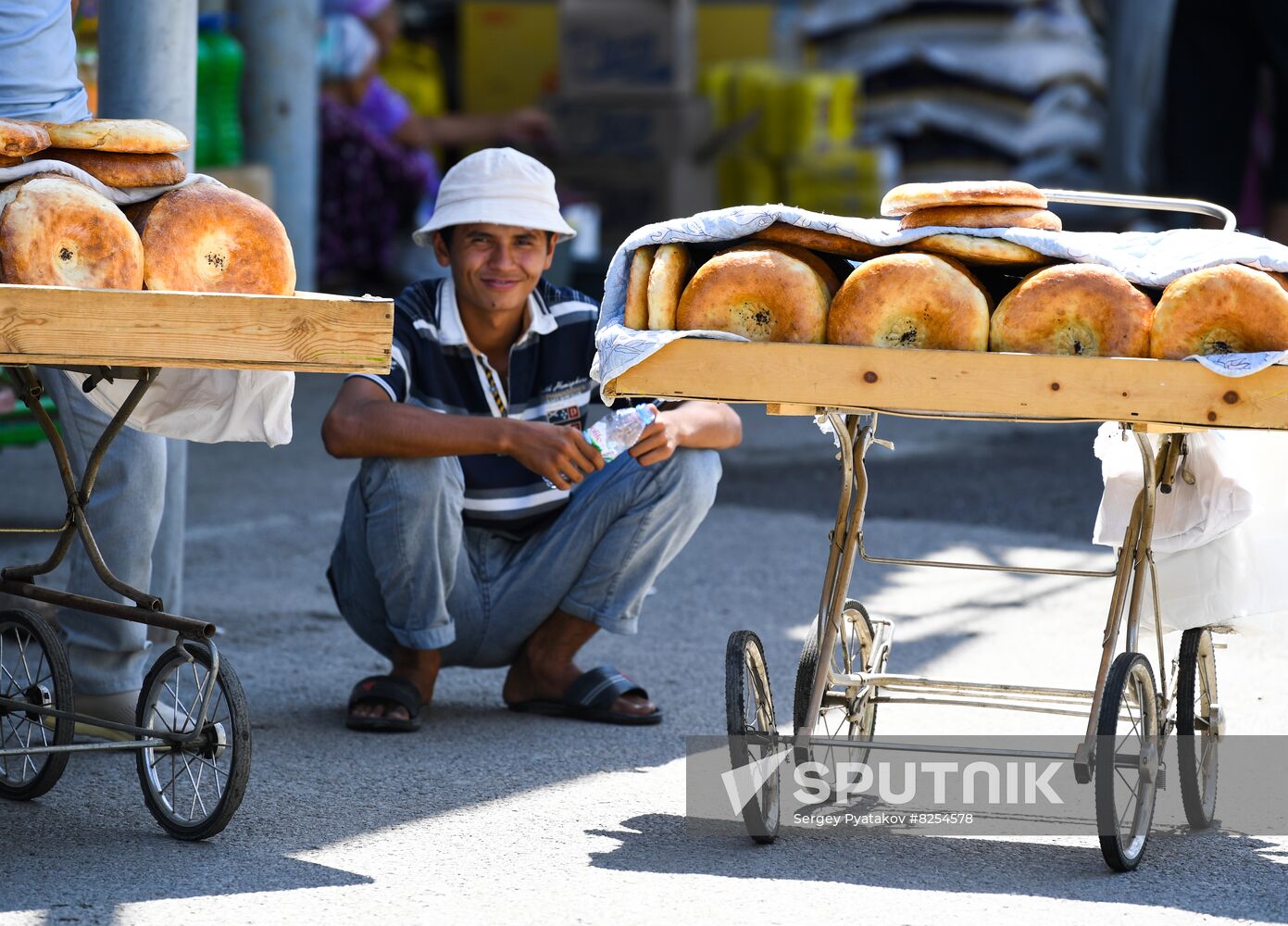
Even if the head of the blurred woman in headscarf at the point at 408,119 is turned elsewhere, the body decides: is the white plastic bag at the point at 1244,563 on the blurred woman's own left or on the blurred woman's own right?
on the blurred woman's own right

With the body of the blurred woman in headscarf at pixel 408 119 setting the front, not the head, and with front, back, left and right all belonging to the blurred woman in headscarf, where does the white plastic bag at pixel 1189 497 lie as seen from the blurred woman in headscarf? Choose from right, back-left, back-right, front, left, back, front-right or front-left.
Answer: right

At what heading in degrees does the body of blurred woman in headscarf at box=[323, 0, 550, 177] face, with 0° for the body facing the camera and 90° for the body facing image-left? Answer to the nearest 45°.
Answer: approximately 270°

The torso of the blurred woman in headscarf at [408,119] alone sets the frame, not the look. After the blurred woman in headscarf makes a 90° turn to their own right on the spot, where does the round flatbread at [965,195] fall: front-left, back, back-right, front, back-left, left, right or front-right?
front

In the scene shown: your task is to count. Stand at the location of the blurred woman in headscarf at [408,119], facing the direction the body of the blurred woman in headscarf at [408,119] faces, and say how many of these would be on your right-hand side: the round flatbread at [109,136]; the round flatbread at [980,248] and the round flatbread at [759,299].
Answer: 3

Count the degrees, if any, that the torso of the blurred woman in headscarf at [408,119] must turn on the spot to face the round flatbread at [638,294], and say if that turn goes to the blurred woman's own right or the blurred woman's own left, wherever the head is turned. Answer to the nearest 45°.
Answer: approximately 90° to the blurred woman's own right

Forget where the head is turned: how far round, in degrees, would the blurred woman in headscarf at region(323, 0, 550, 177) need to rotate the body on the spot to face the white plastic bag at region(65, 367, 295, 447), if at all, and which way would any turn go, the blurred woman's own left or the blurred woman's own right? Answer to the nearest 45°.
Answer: approximately 90° to the blurred woman's own right

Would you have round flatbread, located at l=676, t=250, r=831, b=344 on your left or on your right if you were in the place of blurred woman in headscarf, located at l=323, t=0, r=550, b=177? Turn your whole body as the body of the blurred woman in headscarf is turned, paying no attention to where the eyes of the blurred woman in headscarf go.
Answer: on your right

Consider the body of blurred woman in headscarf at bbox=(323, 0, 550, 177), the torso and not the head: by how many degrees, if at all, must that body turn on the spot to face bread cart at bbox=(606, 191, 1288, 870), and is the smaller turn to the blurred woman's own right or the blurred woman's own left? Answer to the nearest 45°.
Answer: approximately 90° to the blurred woman's own right

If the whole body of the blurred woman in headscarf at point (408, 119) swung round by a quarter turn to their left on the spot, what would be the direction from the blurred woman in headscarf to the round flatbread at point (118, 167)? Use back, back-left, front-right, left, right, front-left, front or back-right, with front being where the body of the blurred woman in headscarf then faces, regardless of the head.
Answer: back

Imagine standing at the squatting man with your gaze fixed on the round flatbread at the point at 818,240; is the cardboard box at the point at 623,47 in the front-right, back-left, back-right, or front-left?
back-left

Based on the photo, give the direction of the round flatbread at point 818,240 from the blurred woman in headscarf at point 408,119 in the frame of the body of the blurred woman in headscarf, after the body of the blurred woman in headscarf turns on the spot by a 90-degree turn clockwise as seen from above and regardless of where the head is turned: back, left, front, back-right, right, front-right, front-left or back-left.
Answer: front

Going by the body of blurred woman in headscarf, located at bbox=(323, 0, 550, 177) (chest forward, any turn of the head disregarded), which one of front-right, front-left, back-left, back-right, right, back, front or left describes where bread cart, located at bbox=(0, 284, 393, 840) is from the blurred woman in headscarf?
right

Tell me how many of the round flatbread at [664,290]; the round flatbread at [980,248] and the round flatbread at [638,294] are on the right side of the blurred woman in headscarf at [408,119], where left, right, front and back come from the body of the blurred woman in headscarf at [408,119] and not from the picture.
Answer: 3
